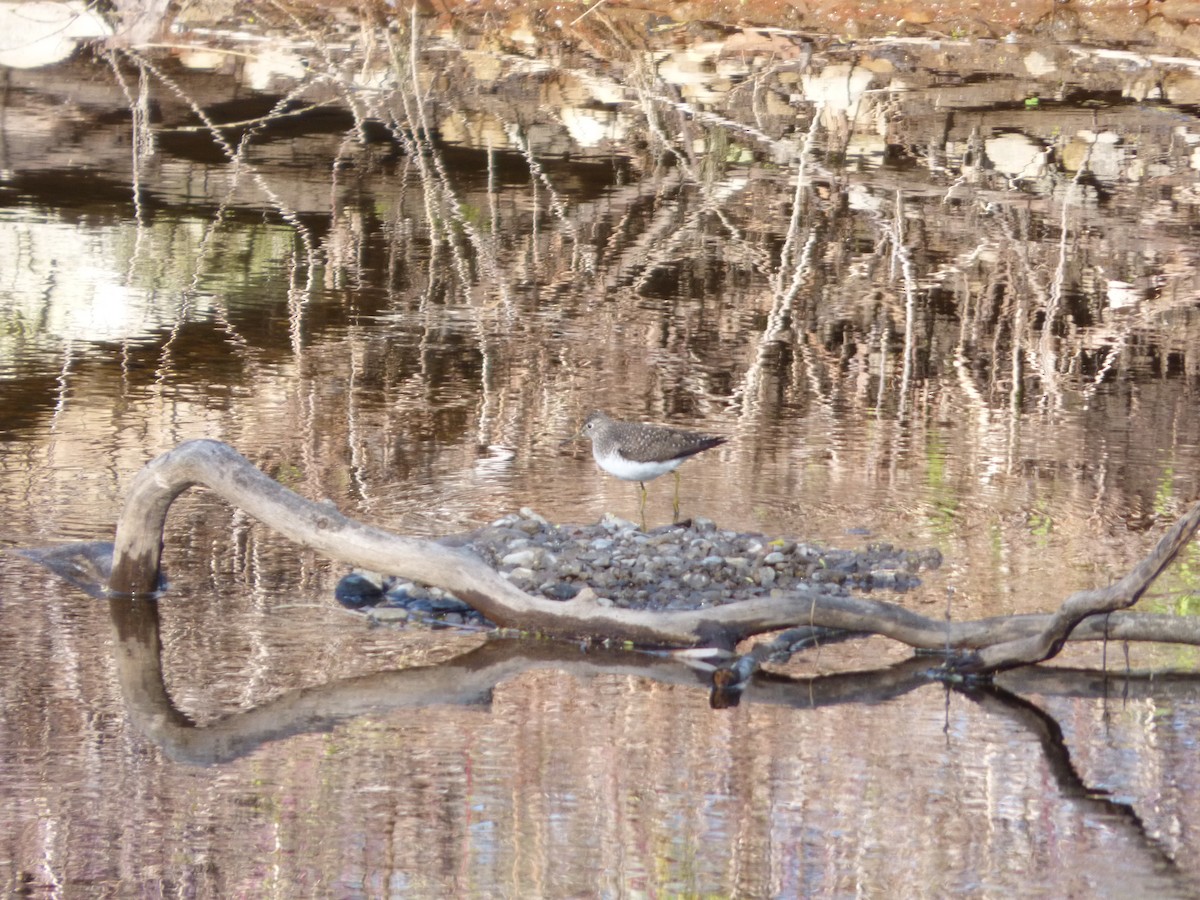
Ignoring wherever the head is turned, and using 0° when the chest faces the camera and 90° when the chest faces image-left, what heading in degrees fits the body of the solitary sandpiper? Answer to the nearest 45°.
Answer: approximately 90°
